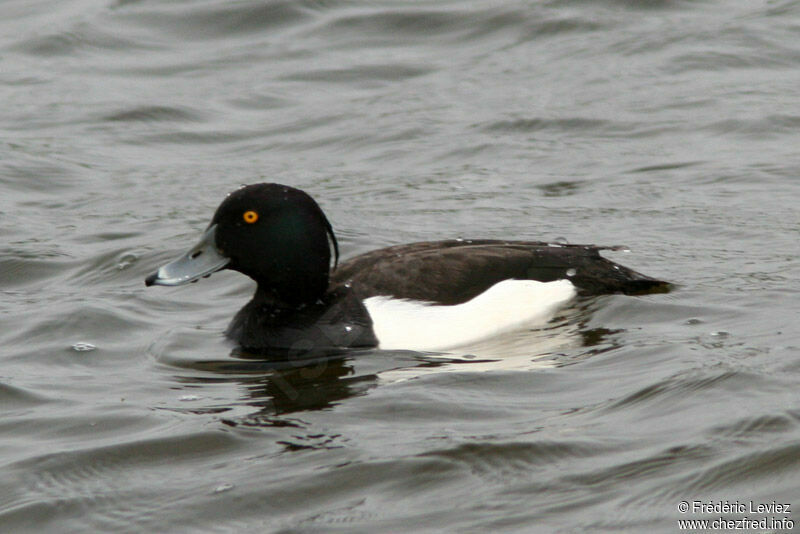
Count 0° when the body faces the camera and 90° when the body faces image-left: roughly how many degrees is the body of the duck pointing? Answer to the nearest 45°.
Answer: approximately 90°

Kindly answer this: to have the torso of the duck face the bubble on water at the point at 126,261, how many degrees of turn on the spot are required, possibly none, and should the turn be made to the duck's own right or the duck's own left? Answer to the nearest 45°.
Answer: approximately 45° to the duck's own right

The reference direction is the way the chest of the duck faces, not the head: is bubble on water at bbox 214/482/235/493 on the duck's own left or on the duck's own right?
on the duck's own left
